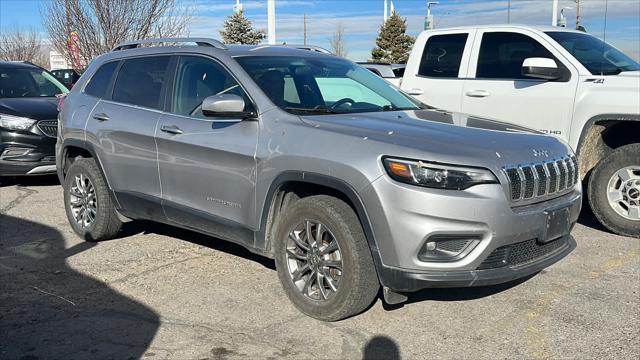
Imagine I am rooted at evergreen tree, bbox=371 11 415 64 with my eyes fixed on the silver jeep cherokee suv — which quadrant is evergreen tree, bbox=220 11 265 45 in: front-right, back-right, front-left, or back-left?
front-right

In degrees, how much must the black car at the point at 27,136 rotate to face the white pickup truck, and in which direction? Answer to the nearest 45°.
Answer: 0° — it already faces it

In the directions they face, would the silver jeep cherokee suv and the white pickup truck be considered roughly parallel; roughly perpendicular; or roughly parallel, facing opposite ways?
roughly parallel

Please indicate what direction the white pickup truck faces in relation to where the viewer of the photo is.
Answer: facing the viewer and to the right of the viewer

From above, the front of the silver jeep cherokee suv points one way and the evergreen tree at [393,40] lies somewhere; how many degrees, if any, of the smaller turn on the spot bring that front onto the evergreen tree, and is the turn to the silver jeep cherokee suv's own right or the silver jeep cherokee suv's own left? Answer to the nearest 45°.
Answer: approximately 135° to the silver jeep cherokee suv's own left

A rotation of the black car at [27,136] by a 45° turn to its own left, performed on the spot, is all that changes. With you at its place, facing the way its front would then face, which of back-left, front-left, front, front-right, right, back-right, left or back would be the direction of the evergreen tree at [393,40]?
front-left

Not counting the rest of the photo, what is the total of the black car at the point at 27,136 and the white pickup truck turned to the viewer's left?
0

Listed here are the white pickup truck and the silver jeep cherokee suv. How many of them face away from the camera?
0

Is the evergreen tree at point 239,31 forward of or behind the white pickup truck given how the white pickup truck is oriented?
behind

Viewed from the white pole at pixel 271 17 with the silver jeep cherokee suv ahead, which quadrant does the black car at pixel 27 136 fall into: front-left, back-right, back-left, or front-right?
front-right

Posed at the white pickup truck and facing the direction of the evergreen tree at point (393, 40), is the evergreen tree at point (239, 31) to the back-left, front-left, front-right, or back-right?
front-left

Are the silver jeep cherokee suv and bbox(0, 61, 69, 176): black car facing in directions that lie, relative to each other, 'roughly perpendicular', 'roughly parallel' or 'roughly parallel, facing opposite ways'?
roughly parallel

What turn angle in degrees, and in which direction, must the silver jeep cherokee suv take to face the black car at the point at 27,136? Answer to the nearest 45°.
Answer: approximately 180°

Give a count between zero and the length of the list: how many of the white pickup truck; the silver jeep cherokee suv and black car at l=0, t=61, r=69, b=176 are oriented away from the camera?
0

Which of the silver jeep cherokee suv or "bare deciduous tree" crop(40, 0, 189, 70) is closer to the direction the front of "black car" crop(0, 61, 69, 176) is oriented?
the silver jeep cherokee suv
